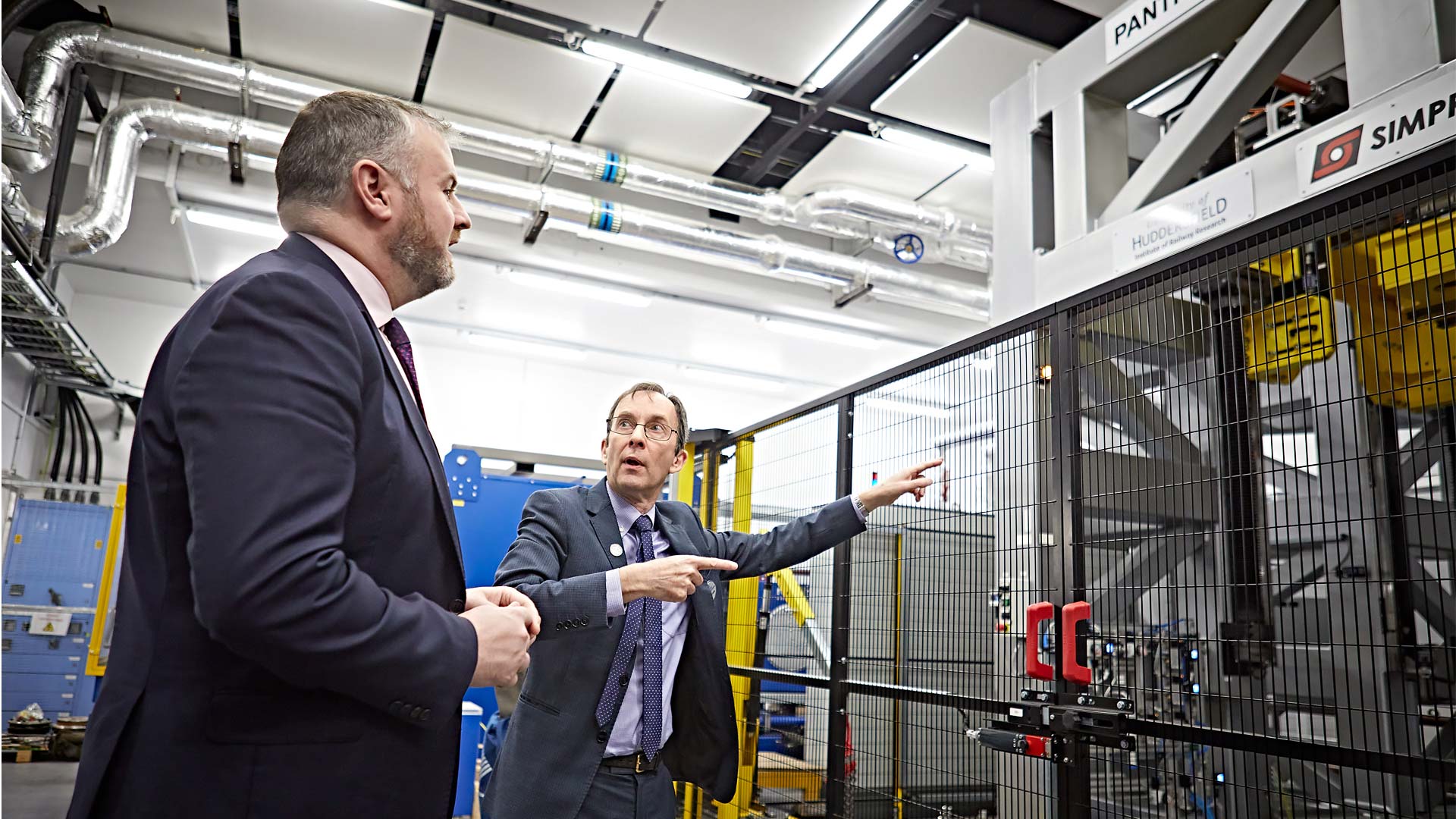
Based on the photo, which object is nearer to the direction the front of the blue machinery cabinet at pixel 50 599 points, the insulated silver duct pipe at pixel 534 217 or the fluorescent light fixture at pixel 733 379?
the insulated silver duct pipe

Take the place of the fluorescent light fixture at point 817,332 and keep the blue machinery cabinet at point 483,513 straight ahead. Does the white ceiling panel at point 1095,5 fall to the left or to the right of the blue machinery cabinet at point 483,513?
left

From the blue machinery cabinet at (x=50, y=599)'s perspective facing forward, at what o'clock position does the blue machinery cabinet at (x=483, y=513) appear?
the blue machinery cabinet at (x=483, y=513) is roughly at 11 o'clock from the blue machinery cabinet at (x=50, y=599).

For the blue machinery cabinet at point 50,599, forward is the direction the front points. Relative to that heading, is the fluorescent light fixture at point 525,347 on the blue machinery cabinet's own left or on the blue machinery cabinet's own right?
on the blue machinery cabinet's own left

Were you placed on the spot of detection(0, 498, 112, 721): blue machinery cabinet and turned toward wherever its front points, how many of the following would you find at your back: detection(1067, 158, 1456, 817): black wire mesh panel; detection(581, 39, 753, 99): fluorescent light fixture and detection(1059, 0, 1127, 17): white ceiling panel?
0

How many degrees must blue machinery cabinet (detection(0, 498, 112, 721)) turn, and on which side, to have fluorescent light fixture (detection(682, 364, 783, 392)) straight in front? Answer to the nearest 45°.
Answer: approximately 90° to its left

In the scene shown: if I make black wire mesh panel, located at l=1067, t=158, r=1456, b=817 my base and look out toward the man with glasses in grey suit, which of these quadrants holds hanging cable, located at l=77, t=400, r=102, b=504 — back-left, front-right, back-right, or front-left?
front-right

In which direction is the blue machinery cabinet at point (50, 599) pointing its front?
toward the camera

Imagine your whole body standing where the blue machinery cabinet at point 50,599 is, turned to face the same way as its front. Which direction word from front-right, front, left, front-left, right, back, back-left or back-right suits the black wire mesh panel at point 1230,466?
front

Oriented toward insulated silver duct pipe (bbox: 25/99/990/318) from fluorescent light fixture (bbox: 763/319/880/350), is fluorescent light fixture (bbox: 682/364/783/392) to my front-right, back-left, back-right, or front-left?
back-right
